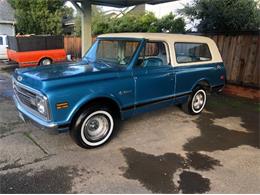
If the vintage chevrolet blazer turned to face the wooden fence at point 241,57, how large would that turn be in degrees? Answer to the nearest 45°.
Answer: approximately 180°

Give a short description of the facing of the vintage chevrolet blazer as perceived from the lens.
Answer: facing the viewer and to the left of the viewer

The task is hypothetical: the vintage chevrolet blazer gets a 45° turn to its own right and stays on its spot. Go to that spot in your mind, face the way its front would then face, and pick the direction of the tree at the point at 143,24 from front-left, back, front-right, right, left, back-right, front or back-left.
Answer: right

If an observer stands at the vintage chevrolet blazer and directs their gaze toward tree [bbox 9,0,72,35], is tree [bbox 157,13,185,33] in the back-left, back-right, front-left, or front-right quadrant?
front-right

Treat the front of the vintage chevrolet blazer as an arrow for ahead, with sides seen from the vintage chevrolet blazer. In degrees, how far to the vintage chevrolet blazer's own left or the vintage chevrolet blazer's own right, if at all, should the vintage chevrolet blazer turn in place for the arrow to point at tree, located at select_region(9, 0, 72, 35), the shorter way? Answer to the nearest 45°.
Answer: approximately 135° to the vintage chevrolet blazer's own right

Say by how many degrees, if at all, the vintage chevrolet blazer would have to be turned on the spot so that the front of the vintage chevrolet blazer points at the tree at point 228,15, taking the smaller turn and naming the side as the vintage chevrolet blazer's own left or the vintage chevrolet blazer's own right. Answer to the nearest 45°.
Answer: approximately 180°

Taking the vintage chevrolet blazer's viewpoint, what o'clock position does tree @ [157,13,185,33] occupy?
The tree is roughly at 5 o'clock from the vintage chevrolet blazer.
